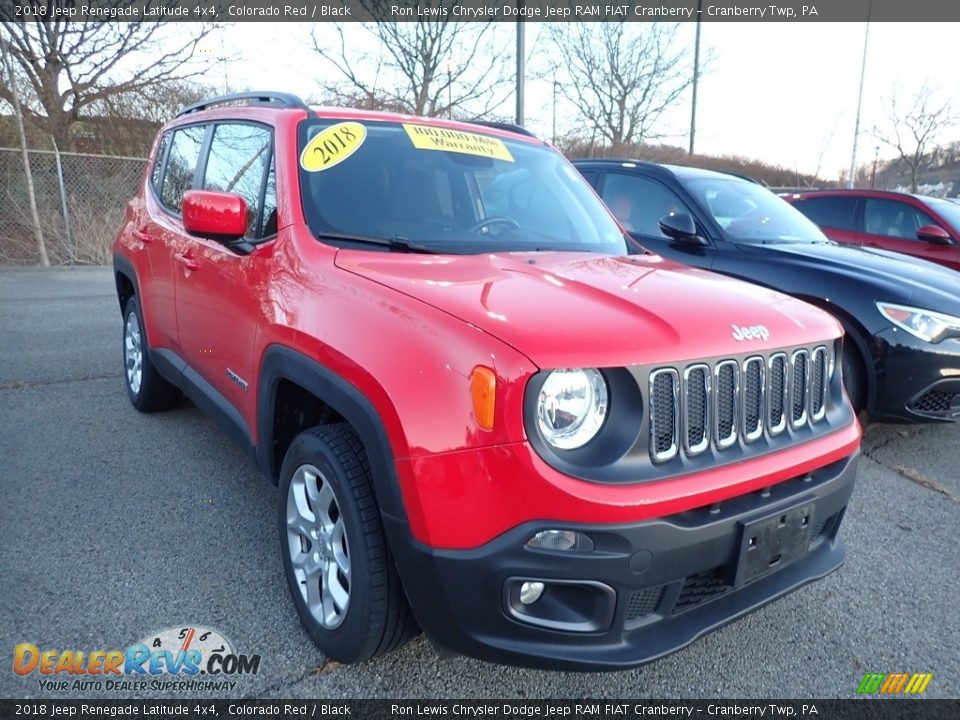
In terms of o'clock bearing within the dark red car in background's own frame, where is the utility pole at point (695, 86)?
The utility pole is roughly at 7 o'clock from the dark red car in background.

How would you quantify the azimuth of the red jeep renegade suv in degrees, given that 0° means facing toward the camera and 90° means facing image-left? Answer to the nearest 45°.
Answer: approximately 315°

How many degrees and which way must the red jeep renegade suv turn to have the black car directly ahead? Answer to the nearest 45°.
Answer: approximately 90° to its left

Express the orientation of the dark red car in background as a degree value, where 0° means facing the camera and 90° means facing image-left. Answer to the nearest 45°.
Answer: approximately 315°

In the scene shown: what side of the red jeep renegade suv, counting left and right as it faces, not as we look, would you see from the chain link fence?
back

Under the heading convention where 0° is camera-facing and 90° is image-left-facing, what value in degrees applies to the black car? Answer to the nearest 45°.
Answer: approximately 315°

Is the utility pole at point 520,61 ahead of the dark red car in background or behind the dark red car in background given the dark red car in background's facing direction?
behind

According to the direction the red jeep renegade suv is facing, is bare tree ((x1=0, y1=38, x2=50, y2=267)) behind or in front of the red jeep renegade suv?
behind
